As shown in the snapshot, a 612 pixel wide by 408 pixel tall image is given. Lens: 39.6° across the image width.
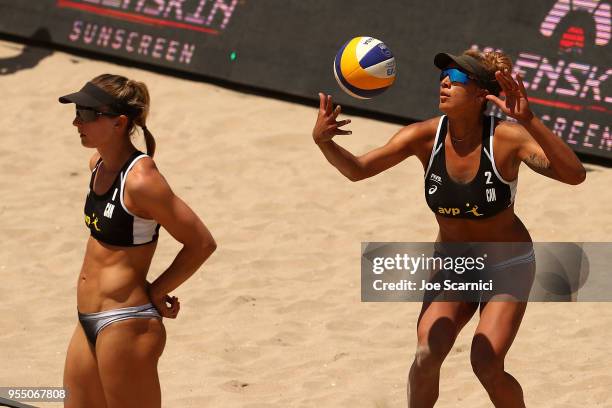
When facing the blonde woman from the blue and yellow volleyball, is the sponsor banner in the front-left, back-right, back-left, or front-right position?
back-right

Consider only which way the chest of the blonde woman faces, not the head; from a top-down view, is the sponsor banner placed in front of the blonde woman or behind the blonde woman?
behind
